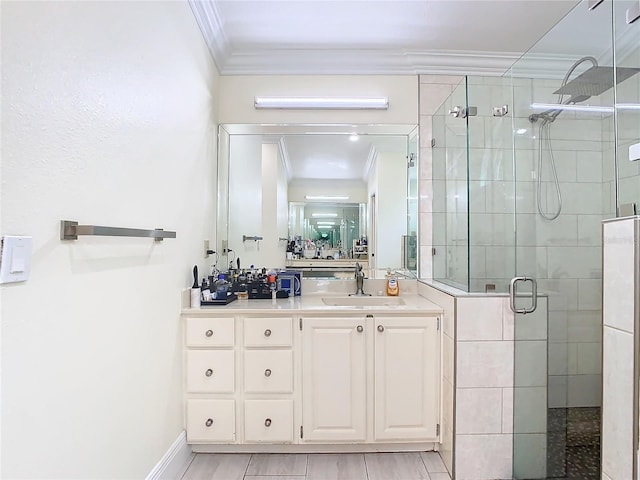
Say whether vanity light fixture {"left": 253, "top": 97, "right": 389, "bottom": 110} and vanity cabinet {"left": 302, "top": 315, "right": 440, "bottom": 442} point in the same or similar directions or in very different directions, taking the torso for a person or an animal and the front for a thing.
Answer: same or similar directions

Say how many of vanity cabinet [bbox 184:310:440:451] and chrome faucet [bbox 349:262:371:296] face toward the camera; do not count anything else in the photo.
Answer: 2

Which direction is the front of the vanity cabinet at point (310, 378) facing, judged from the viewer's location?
facing the viewer

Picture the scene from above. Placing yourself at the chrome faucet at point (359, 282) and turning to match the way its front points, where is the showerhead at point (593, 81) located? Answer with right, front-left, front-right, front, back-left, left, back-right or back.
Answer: front-left

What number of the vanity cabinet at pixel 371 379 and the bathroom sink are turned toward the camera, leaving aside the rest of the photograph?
2

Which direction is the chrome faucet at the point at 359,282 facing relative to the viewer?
toward the camera

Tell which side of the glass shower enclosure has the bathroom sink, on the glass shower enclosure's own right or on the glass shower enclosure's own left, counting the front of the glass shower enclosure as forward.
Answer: on the glass shower enclosure's own right

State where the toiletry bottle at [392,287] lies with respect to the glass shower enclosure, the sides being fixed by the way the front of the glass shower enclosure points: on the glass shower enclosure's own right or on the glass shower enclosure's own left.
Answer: on the glass shower enclosure's own right

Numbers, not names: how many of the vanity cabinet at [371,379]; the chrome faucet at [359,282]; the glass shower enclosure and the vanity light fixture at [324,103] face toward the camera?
4
